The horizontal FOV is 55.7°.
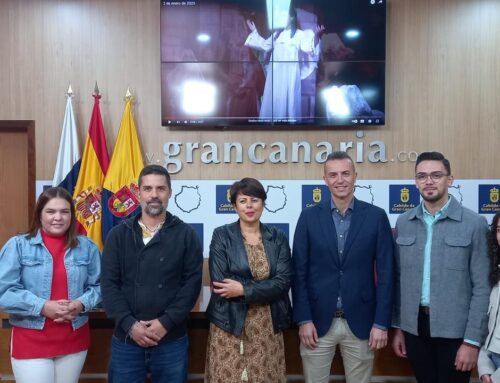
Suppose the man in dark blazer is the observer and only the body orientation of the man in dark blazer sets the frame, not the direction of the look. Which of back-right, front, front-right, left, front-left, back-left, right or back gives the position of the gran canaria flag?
back-right

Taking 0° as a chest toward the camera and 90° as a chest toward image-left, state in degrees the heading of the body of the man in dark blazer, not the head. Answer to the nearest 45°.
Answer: approximately 0°

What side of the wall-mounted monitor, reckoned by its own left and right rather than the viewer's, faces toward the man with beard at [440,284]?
front

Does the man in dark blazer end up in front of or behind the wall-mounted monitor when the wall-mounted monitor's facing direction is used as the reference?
in front

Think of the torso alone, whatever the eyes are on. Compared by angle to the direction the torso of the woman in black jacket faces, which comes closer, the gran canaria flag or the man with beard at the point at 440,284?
the man with beard

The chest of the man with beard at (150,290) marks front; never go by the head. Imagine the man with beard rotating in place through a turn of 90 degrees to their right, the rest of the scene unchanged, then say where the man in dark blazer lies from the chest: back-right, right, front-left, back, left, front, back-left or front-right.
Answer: back
